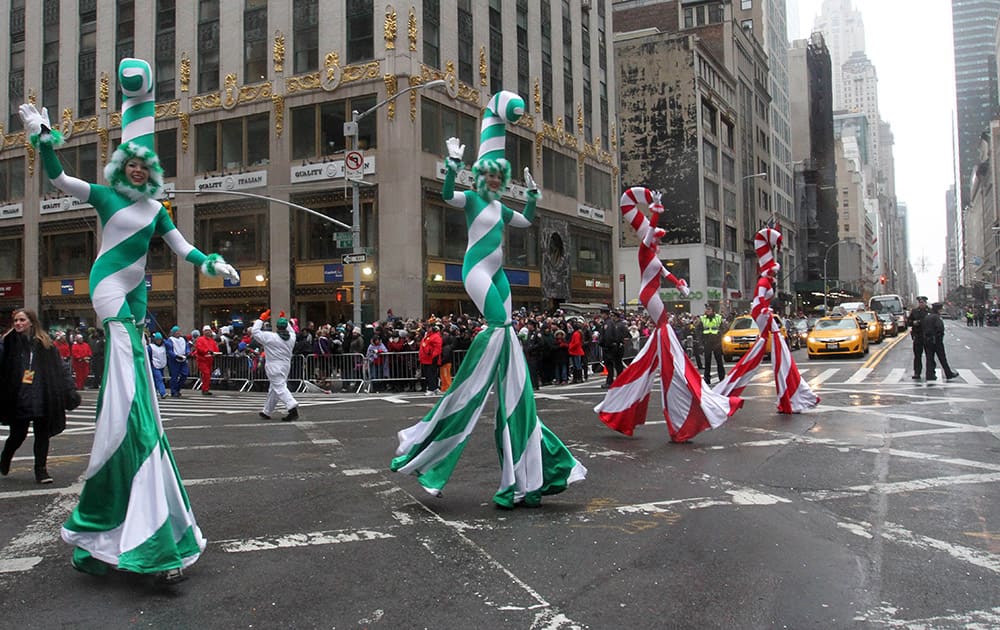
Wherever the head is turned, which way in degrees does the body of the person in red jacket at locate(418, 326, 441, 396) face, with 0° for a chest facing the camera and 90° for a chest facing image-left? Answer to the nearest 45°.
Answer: approximately 45°

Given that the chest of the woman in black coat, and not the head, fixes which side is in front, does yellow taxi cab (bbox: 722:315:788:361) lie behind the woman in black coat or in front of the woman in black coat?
behind

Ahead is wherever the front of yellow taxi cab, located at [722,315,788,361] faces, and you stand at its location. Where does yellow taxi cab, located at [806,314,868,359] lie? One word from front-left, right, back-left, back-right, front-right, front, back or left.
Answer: back-left

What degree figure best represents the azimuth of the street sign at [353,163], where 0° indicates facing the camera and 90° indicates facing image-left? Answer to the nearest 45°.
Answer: approximately 0°

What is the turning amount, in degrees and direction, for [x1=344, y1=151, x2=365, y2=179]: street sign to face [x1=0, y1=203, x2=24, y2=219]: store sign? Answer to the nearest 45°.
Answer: approximately 135° to its right

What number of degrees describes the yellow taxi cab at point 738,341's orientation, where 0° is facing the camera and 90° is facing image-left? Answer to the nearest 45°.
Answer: approximately 45°

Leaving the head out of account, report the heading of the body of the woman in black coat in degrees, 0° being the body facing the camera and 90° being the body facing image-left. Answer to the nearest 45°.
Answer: approximately 45°

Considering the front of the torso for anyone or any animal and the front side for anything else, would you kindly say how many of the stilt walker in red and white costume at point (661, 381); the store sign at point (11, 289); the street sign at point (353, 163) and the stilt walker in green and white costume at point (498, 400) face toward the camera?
3

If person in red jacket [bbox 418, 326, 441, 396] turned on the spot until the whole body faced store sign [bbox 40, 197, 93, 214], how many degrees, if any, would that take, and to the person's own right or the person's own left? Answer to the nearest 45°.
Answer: approximately 90° to the person's own right
